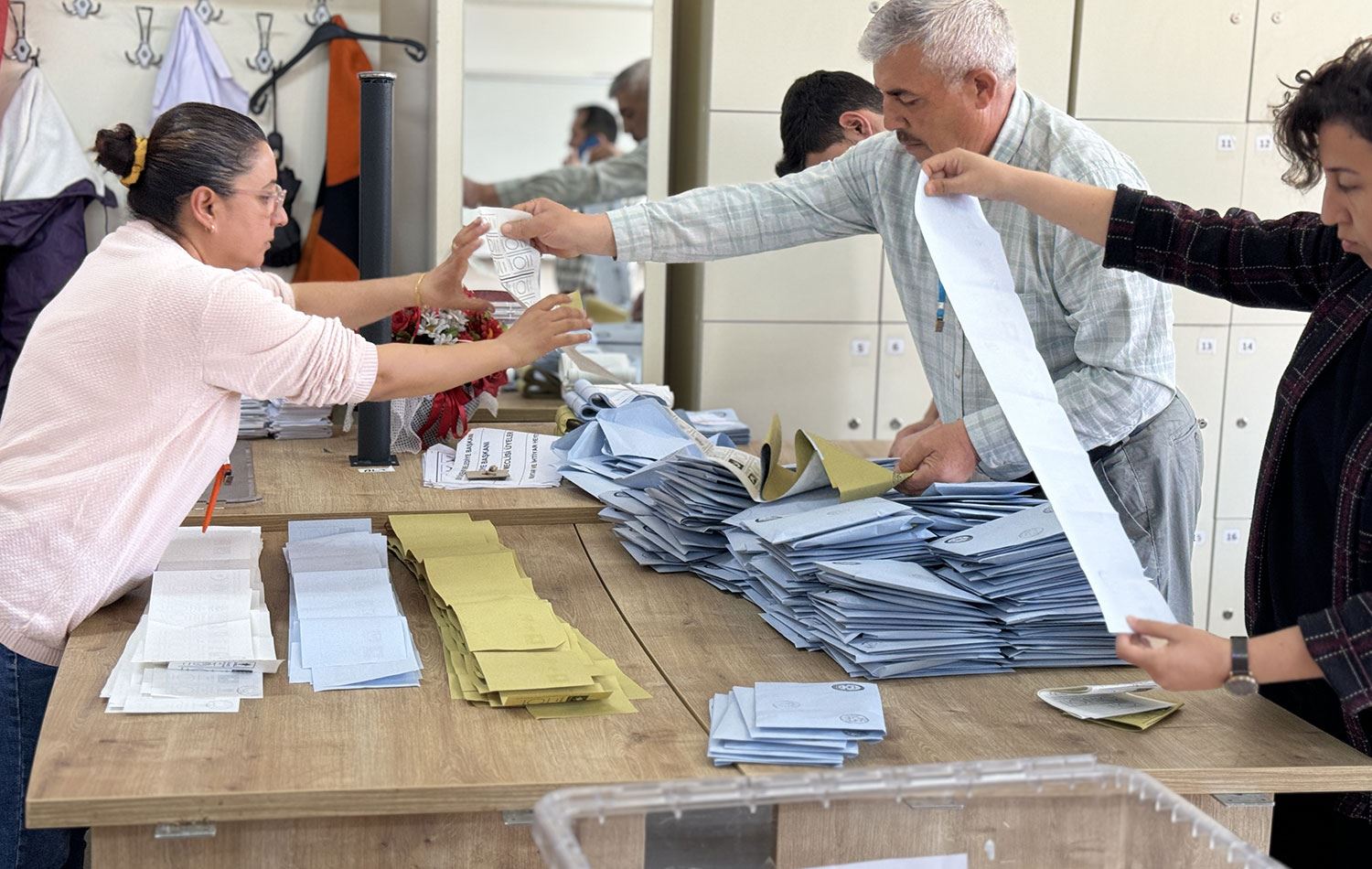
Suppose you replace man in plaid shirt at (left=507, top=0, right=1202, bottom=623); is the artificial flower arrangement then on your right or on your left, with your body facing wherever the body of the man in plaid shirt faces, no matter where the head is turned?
on your right

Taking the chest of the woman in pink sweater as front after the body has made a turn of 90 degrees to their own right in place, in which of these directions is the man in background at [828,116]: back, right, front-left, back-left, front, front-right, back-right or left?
back-left

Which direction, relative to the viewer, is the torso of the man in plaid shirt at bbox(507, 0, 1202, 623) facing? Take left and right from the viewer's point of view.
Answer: facing the viewer and to the left of the viewer

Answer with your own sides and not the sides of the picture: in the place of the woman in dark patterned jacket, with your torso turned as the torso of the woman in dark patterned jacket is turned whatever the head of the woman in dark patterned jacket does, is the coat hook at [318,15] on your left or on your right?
on your right

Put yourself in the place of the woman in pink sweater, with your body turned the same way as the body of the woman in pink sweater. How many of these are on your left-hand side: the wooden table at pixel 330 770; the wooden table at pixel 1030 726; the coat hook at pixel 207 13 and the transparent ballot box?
1

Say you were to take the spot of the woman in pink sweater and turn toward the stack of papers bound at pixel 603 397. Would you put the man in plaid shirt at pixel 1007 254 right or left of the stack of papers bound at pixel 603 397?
right

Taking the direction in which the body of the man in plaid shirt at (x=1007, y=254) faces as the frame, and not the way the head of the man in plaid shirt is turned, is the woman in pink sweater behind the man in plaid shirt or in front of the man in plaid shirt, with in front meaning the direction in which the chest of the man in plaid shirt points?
in front

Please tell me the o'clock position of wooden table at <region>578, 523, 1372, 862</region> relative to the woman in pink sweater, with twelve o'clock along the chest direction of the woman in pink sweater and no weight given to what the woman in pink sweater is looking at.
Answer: The wooden table is roughly at 1 o'clock from the woman in pink sweater.

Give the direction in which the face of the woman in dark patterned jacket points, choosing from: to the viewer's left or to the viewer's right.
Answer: to the viewer's left

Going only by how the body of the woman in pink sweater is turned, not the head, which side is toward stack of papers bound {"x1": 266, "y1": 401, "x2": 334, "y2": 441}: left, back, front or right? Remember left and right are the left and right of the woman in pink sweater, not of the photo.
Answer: left

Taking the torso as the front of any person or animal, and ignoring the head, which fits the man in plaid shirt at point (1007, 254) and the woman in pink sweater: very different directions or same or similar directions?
very different directions

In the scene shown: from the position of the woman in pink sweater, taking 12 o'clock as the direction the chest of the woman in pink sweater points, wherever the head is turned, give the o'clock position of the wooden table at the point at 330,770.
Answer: The wooden table is roughly at 2 o'clock from the woman in pink sweater.

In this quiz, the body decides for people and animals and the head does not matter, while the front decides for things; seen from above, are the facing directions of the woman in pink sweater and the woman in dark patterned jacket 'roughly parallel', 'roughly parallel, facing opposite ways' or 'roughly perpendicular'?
roughly parallel, facing opposite ways

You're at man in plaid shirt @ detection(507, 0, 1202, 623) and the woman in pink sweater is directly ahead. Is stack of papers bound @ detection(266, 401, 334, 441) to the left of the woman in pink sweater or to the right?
right

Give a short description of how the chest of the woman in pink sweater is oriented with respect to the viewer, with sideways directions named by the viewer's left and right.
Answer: facing to the right of the viewer

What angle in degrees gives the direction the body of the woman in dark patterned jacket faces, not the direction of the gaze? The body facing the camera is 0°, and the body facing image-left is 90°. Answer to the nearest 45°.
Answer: approximately 45°
